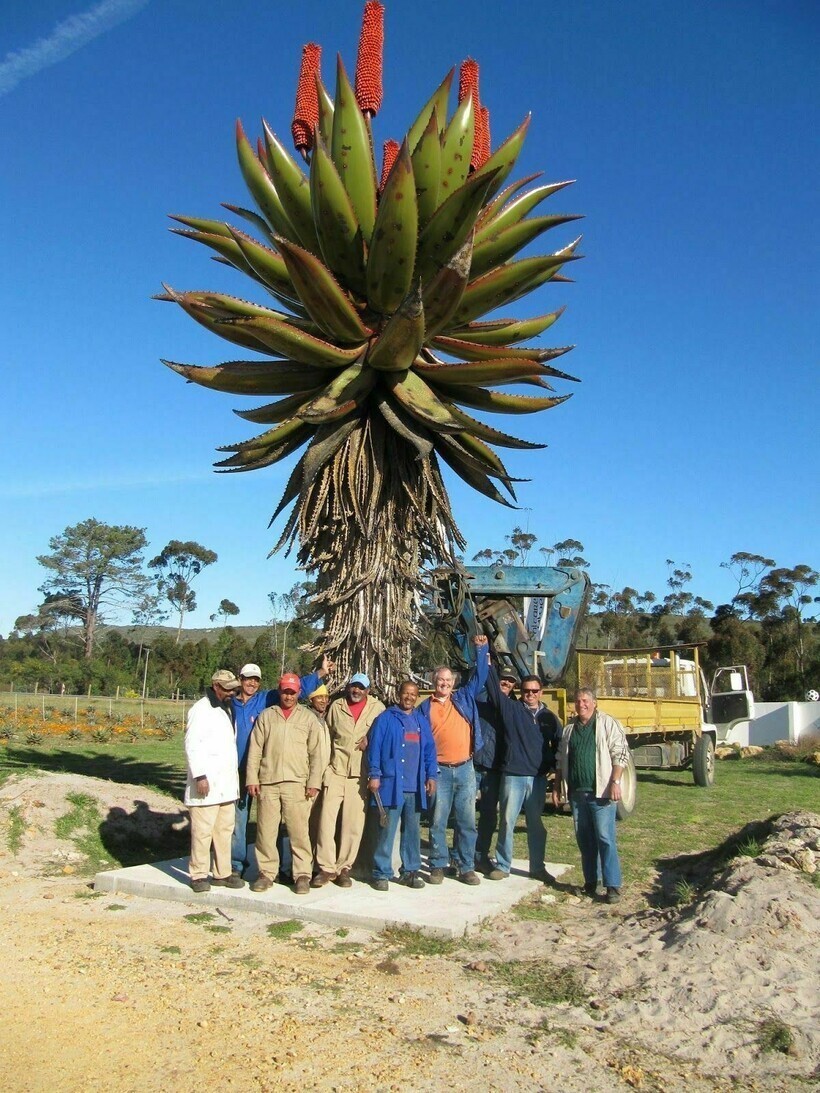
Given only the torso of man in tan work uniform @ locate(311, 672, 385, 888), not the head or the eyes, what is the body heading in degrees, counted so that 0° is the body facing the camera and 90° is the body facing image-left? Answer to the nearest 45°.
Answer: approximately 0°

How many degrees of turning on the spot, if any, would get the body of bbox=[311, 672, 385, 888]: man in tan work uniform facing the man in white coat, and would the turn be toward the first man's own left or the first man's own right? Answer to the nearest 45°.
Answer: approximately 90° to the first man's own right

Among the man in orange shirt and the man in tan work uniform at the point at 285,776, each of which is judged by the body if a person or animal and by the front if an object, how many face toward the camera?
2

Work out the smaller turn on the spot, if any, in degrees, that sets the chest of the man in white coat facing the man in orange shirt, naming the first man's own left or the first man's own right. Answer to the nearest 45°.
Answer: approximately 45° to the first man's own left
